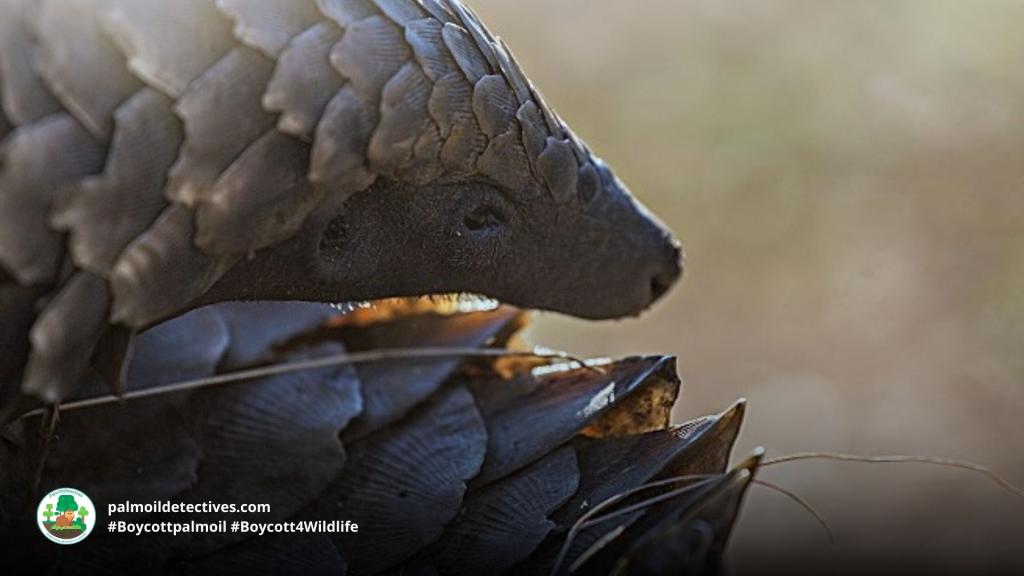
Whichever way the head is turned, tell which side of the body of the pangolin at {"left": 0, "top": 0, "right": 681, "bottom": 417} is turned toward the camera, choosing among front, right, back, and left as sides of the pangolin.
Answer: right
